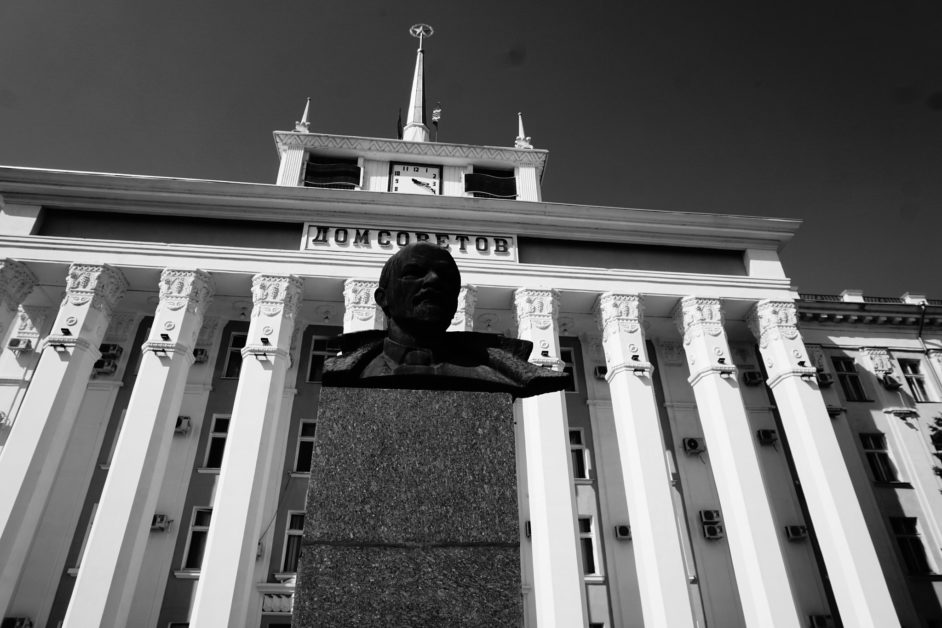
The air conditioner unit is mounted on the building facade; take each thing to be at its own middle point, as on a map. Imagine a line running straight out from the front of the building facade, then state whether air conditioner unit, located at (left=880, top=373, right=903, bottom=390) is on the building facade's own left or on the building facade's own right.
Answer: on the building facade's own left

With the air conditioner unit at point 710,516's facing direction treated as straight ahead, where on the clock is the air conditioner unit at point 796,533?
the air conditioner unit at point 796,533 is roughly at 8 o'clock from the air conditioner unit at point 710,516.

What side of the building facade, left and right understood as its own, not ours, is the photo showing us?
front

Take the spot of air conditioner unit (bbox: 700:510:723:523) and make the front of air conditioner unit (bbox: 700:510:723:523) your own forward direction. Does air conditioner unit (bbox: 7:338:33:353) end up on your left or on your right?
on your right

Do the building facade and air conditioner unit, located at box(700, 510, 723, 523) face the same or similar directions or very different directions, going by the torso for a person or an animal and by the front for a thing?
same or similar directions
